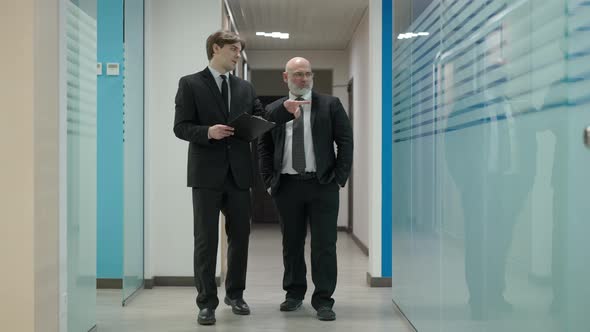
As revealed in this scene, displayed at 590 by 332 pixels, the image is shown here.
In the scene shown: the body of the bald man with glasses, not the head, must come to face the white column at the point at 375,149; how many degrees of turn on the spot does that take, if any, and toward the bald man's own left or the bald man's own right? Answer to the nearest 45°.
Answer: approximately 135° to the bald man's own left

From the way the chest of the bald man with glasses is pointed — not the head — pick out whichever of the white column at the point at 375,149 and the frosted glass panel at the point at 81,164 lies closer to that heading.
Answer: the frosted glass panel

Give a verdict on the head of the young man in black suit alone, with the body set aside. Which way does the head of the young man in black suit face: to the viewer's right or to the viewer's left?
to the viewer's right

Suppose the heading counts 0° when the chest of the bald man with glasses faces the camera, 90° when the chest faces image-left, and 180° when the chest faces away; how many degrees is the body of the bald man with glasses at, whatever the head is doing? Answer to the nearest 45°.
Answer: approximately 0°

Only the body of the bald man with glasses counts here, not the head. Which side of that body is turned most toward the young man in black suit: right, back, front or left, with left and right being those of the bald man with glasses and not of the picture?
right

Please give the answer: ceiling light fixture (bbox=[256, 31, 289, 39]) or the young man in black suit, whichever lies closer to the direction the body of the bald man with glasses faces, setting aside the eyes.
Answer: the young man in black suit

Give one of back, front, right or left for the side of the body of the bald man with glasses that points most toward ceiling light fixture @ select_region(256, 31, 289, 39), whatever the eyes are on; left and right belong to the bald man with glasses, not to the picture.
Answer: back
